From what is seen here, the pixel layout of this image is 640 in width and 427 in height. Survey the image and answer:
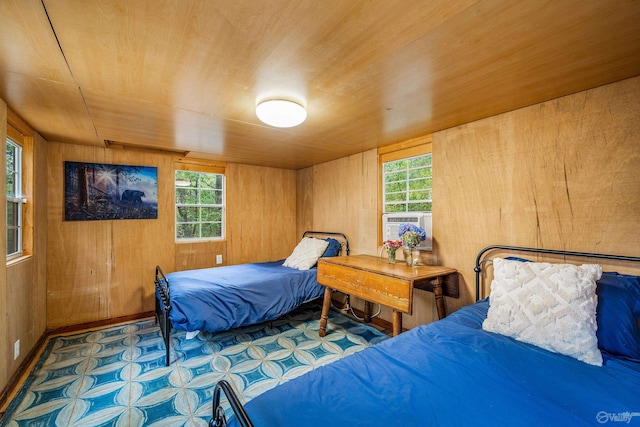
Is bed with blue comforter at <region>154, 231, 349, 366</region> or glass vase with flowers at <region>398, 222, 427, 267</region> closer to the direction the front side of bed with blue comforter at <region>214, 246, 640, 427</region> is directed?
the bed with blue comforter

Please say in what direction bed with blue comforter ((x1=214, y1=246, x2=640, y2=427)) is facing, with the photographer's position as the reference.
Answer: facing the viewer and to the left of the viewer

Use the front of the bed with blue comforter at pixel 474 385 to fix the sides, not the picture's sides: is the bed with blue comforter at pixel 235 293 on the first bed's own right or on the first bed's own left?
on the first bed's own right

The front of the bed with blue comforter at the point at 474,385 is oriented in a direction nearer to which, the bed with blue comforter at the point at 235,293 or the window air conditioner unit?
the bed with blue comforter

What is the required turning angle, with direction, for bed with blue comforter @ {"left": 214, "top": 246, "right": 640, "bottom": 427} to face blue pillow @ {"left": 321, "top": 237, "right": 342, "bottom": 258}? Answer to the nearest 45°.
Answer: approximately 90° to its right

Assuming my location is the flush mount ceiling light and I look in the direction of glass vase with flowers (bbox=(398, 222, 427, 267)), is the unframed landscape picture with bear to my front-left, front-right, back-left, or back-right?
back-left

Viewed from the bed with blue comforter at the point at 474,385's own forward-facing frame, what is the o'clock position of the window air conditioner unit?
The window air conditioner unit is roughly at 4 o'clock from the bed with blue comforter.

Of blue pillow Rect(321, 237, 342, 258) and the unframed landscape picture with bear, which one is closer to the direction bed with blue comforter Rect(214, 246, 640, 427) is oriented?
the unframed landscape picture with bear

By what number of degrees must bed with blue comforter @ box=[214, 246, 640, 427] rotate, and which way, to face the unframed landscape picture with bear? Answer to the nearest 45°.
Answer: approximately 45° to its right
